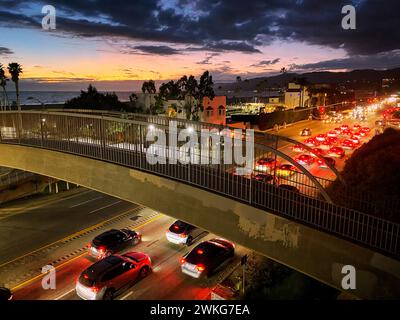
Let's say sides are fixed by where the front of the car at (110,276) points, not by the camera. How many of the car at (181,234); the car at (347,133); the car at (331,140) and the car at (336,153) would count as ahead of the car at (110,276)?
4
